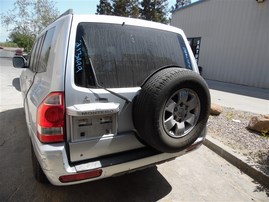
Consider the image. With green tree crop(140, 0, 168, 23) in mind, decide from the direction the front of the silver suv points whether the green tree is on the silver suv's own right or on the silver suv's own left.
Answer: on the silver suv's own right

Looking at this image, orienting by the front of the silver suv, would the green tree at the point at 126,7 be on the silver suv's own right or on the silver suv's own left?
on the silver suv's own right

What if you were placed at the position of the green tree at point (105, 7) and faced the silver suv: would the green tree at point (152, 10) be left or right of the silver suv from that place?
left

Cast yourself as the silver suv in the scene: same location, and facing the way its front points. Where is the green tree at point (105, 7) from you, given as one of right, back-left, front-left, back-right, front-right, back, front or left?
front-right

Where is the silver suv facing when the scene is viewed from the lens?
facing away from the viewer and to the left of the viewer
